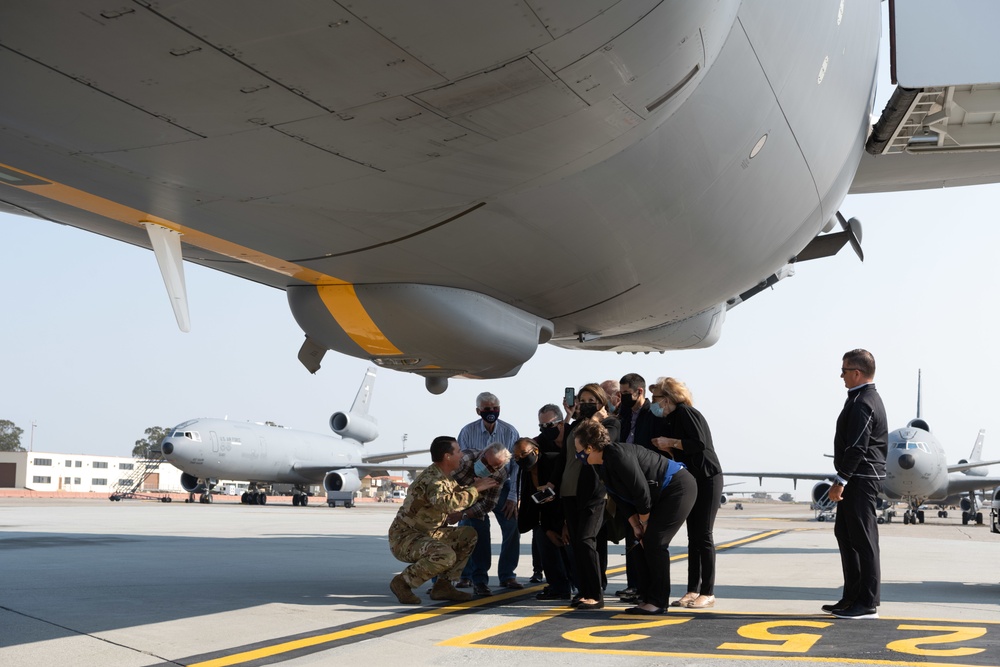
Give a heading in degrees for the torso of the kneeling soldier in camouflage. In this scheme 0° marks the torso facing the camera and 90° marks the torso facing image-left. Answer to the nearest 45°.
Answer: approximately 270°

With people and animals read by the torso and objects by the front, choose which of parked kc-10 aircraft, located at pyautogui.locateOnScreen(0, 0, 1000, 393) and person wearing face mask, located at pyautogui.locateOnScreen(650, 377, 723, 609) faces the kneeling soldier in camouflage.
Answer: the person wearing face mask

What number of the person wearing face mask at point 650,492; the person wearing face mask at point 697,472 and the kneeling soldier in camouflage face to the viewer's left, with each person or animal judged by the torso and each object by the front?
2

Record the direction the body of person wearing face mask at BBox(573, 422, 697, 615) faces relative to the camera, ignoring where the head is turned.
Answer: to the viewer's left

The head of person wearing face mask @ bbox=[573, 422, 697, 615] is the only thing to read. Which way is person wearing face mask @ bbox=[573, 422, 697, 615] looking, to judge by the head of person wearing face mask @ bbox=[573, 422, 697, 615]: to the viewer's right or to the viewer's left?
to the viewer's left

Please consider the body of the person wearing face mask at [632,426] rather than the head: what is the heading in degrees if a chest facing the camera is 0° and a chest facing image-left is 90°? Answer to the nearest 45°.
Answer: approximately 45°

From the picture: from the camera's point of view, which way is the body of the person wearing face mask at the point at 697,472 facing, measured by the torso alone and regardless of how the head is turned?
to the viewer's left

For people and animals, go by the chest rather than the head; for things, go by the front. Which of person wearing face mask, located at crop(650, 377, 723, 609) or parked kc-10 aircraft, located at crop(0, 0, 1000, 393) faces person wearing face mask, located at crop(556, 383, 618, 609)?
person wearing face mask, located at crop(650, 377, 723, 609)

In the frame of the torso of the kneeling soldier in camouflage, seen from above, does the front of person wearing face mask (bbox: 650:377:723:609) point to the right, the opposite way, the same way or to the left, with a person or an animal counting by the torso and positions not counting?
the opposite way

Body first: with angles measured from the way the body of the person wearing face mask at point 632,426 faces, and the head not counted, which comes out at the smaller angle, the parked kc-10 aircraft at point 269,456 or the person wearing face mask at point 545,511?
the person wearing face mask

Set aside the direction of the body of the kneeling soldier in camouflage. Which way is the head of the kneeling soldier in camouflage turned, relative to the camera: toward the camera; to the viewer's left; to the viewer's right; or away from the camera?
to the viewer's right
